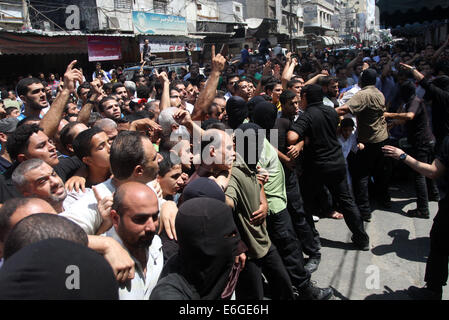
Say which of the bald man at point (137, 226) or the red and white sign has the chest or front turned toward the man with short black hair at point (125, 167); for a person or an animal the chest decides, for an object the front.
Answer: the red and white sign

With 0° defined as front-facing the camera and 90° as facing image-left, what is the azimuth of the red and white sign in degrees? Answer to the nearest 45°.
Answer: approximately 0°

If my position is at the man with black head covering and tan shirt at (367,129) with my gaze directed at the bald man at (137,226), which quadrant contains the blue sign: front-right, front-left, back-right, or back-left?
back-right

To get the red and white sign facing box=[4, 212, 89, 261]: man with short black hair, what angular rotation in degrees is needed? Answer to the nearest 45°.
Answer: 0° — it already faces them

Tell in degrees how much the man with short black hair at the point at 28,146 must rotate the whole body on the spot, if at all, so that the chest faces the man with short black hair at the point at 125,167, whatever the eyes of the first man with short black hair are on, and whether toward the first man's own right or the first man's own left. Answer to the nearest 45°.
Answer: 0° — they already face them

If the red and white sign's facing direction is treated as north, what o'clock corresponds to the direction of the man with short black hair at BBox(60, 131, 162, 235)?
The man with short black hair is roughly at 12 o'clock from the red and white sign.

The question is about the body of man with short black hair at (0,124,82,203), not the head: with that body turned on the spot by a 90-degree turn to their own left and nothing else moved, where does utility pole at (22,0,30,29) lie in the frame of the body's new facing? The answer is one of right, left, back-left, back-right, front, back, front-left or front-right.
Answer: front-left

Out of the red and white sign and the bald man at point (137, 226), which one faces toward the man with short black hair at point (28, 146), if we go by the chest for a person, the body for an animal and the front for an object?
the red and white sign

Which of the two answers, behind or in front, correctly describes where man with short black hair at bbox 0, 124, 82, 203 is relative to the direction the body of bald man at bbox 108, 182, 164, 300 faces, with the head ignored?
behind
